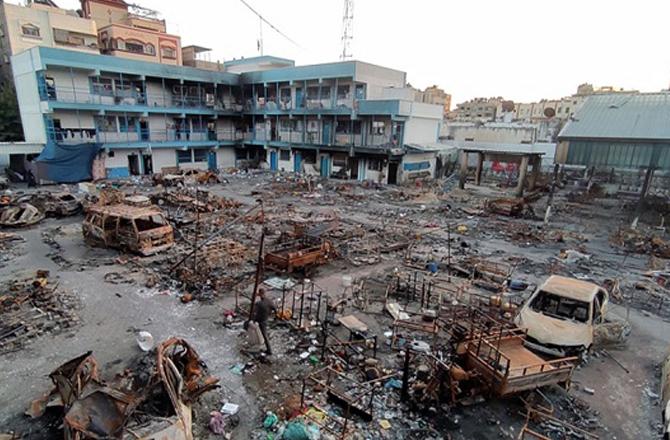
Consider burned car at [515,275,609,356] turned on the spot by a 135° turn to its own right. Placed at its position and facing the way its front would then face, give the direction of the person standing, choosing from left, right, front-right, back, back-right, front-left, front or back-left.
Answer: back-left

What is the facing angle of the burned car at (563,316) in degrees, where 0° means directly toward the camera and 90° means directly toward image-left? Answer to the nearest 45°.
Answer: approximately 45°

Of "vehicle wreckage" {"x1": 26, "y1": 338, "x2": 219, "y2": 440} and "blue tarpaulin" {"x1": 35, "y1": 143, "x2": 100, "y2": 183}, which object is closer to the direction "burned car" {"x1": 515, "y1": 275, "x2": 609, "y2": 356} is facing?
the vehicle wreckage

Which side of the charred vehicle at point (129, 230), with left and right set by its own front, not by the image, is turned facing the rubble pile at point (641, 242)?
front

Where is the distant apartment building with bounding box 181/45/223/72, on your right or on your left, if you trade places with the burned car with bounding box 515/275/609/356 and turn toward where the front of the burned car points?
on your right

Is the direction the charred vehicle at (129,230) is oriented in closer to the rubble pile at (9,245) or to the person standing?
the person standing

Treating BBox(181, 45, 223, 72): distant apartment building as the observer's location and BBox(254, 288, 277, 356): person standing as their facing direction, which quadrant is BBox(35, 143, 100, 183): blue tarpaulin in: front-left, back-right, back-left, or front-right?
front-right

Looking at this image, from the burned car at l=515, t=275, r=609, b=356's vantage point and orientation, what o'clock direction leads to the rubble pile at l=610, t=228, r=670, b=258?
The rubble pile is roughly at 5 o'clock from the burned car.

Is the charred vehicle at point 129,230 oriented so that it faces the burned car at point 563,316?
yes

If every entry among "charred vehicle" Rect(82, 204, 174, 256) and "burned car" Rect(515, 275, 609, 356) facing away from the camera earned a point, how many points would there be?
0

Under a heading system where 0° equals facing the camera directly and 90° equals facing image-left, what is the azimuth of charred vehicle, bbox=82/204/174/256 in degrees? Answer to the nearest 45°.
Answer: approximately 315°
